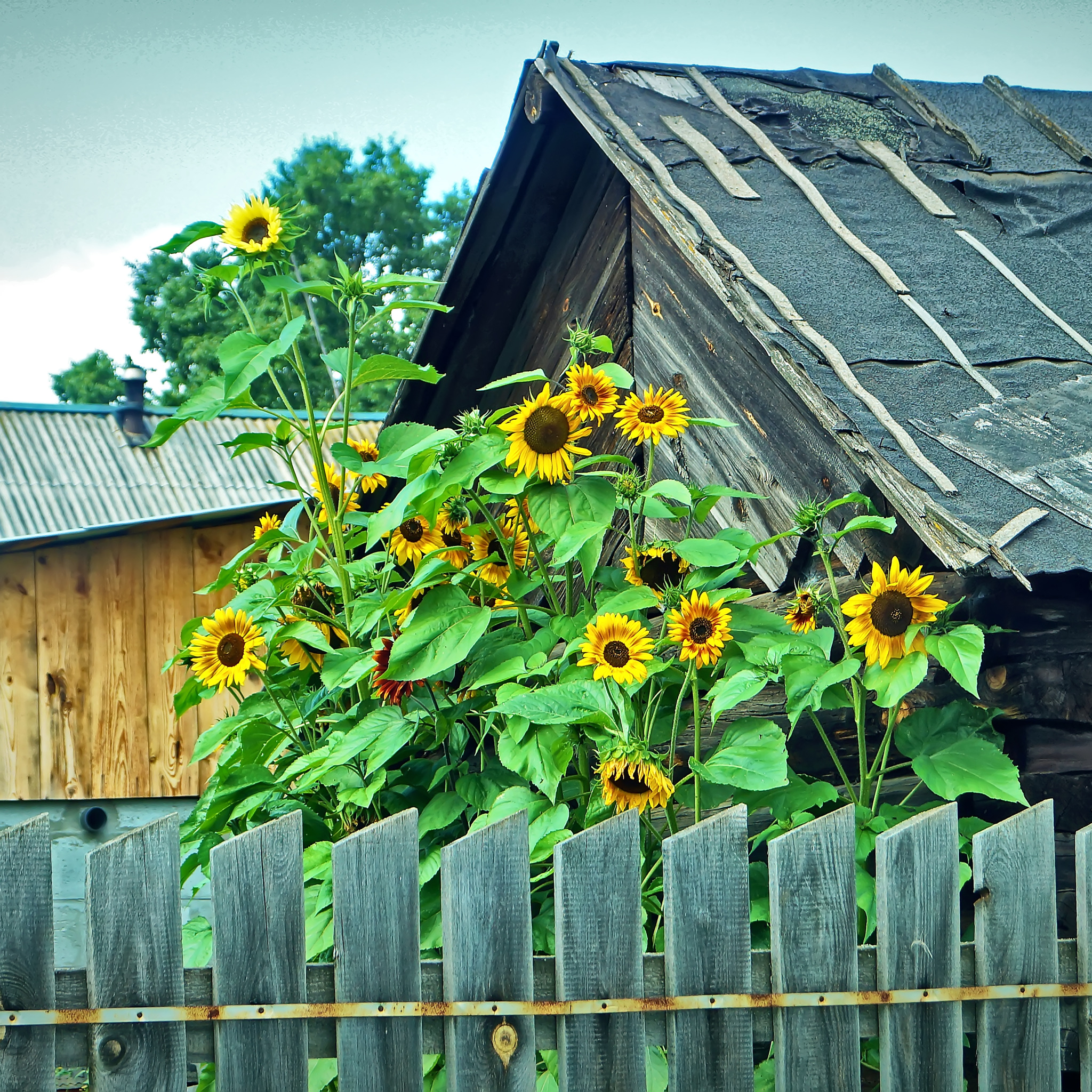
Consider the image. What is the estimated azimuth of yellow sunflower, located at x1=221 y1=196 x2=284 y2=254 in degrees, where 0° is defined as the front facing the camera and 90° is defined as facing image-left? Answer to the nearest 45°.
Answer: approximately 45°

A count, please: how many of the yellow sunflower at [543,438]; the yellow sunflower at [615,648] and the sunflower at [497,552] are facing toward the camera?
3

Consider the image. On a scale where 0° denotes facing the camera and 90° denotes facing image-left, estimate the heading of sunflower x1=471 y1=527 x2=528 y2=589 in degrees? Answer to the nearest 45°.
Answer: approximately 0°

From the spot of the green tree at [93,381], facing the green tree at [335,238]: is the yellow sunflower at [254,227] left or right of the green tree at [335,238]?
right
